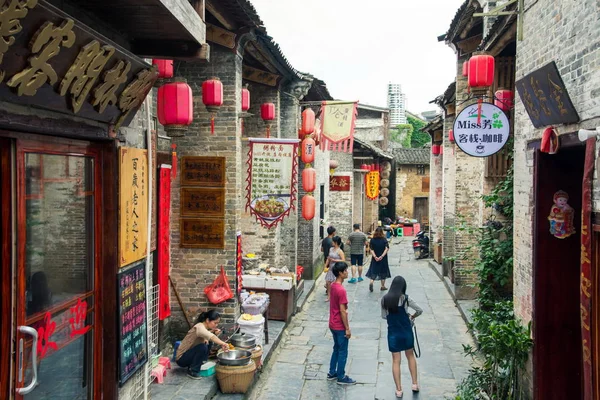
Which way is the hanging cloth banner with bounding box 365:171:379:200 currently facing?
toward the camera

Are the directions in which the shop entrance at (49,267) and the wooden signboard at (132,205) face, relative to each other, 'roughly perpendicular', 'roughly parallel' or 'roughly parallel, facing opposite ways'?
roughly parallel

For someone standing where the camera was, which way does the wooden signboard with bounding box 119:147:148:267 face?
facing the viewer and to the right of the viewer

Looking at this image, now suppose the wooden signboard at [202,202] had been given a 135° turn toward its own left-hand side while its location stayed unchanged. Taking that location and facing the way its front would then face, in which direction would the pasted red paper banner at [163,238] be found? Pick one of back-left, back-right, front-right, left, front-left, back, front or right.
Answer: back

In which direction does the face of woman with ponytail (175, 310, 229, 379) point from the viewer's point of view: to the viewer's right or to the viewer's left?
to the viewer's right

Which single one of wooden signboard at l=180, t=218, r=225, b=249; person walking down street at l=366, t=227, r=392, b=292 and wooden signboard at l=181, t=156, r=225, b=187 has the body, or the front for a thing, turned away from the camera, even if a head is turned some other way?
the person walking down street

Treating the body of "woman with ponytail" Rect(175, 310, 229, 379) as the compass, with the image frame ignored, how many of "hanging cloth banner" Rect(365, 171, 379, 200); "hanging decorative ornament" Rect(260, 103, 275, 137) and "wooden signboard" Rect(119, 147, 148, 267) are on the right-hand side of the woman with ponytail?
1

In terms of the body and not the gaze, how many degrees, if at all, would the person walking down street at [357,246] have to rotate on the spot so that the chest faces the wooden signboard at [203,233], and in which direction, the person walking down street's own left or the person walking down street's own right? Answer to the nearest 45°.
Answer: approximately 180°

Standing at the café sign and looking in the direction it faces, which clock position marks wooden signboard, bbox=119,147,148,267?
The wooden signboard is roughly at 1 o'clock from the café sign.

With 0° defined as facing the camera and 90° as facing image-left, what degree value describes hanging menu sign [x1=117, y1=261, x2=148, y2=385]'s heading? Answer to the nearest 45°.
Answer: approximately 315°

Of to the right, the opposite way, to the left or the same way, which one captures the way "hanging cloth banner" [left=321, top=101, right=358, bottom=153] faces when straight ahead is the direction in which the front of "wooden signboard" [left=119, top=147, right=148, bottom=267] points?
to the right

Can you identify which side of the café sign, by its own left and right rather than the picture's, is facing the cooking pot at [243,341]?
right

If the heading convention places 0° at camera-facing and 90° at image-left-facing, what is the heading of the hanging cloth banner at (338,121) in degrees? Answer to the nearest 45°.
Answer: approximately 0°

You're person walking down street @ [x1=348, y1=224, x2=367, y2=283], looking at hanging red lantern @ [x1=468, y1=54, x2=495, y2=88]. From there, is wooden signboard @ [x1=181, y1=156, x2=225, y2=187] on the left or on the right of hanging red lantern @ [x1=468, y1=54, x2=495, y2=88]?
right

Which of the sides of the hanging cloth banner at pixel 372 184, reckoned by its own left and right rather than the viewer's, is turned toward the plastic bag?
front
